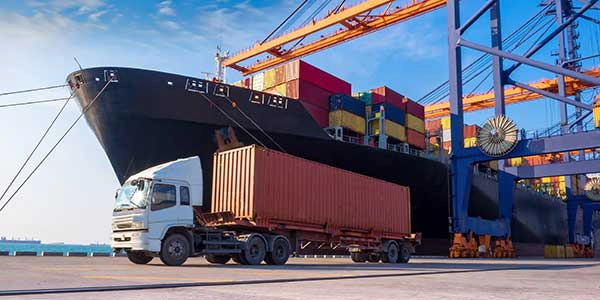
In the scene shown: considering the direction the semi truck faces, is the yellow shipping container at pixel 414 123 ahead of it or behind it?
behind

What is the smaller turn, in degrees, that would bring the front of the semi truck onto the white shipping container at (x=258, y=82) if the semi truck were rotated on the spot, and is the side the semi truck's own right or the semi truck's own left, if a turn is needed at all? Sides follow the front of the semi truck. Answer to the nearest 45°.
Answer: approximately 135° to the semi truck's own right

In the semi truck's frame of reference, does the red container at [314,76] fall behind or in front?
behind

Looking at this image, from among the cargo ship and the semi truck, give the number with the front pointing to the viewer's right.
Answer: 0

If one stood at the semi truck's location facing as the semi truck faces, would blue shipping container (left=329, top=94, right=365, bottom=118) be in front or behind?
behind

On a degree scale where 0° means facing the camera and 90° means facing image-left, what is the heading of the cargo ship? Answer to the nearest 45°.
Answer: approximately 45°

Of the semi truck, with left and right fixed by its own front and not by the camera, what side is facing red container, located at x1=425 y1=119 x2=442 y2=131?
back

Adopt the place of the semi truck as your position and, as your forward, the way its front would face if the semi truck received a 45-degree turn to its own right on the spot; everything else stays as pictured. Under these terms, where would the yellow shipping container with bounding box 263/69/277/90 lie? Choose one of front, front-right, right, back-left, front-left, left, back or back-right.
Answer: right

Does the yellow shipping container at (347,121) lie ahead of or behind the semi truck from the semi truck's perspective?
behind
